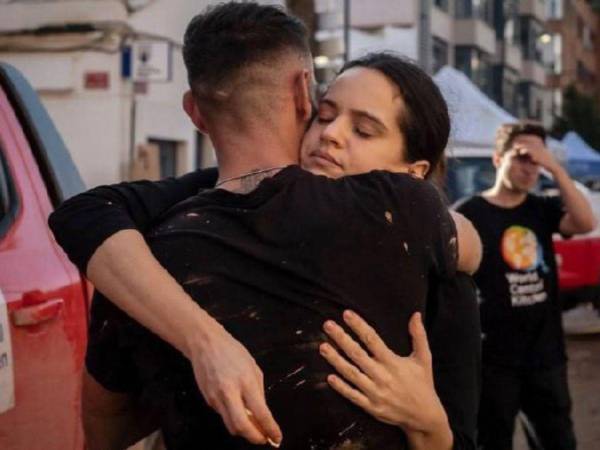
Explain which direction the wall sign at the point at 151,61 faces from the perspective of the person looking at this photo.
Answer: facing the viewer

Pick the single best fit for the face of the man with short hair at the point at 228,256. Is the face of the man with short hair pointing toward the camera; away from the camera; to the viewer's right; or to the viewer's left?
away from the camera

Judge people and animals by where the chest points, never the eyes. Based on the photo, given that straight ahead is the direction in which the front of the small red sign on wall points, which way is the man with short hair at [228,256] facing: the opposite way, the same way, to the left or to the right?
the opposite way

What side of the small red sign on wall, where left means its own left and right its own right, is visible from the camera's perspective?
front

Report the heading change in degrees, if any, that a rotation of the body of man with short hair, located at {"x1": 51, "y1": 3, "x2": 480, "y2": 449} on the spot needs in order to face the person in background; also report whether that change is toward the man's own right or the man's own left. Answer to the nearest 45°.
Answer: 0° — they already face them

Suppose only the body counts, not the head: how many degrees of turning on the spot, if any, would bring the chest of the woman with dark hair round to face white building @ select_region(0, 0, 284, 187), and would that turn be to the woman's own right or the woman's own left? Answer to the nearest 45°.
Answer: approximately 135° to the woman's own right

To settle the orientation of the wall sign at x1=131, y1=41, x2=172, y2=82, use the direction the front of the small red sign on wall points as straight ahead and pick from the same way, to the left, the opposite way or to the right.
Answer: the same way

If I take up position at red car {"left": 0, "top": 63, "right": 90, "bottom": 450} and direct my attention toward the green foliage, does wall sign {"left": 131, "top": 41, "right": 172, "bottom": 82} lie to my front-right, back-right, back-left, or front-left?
front-left

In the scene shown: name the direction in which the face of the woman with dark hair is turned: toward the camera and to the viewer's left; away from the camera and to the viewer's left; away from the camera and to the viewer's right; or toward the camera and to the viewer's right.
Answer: toward the camera and to the viewer's left

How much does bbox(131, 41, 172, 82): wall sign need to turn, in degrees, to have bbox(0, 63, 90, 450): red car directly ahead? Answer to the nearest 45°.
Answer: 0° — it already faces it

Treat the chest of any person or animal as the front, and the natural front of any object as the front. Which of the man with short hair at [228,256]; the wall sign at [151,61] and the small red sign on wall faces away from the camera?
the man with short hair

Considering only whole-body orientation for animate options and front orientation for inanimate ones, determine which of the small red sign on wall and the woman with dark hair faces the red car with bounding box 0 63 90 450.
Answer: the small red sign on wall

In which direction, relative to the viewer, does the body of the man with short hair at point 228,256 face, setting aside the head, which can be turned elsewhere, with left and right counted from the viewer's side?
facing away from the viewer

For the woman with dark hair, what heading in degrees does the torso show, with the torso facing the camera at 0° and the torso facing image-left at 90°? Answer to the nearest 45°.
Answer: approximately 45°

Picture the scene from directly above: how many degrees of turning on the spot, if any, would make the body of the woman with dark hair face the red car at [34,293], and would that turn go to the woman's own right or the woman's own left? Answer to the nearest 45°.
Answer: approximately 90° to the woman's own right

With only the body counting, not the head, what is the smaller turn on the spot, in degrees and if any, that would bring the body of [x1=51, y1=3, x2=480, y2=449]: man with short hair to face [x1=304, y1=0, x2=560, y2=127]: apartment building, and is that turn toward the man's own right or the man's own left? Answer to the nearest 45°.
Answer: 0° — they already face it

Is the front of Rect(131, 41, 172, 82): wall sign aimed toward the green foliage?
no

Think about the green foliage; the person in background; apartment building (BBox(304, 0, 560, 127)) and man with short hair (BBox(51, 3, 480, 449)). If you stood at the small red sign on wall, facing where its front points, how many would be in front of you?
2
